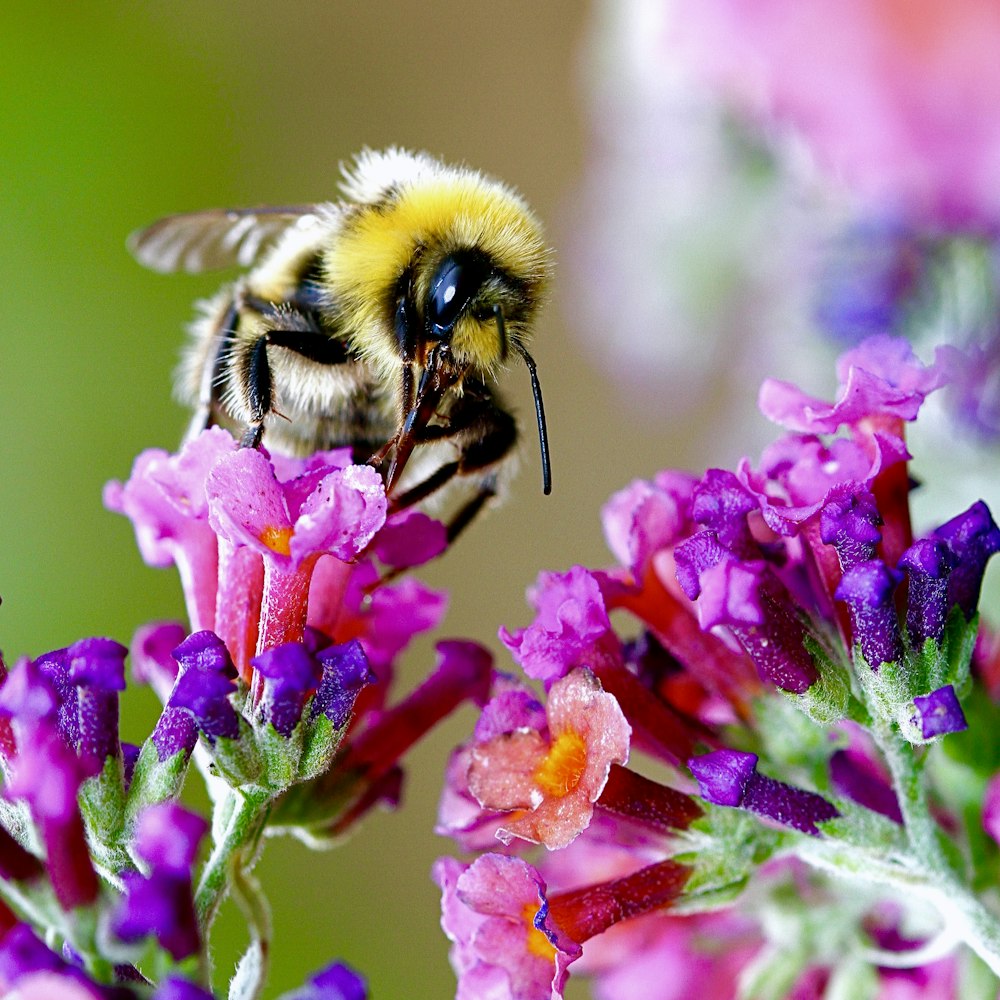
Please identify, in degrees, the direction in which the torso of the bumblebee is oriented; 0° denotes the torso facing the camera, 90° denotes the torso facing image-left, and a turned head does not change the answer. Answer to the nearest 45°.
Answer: approximately 315°

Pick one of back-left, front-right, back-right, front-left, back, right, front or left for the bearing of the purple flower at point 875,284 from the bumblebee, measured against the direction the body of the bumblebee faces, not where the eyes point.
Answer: left
